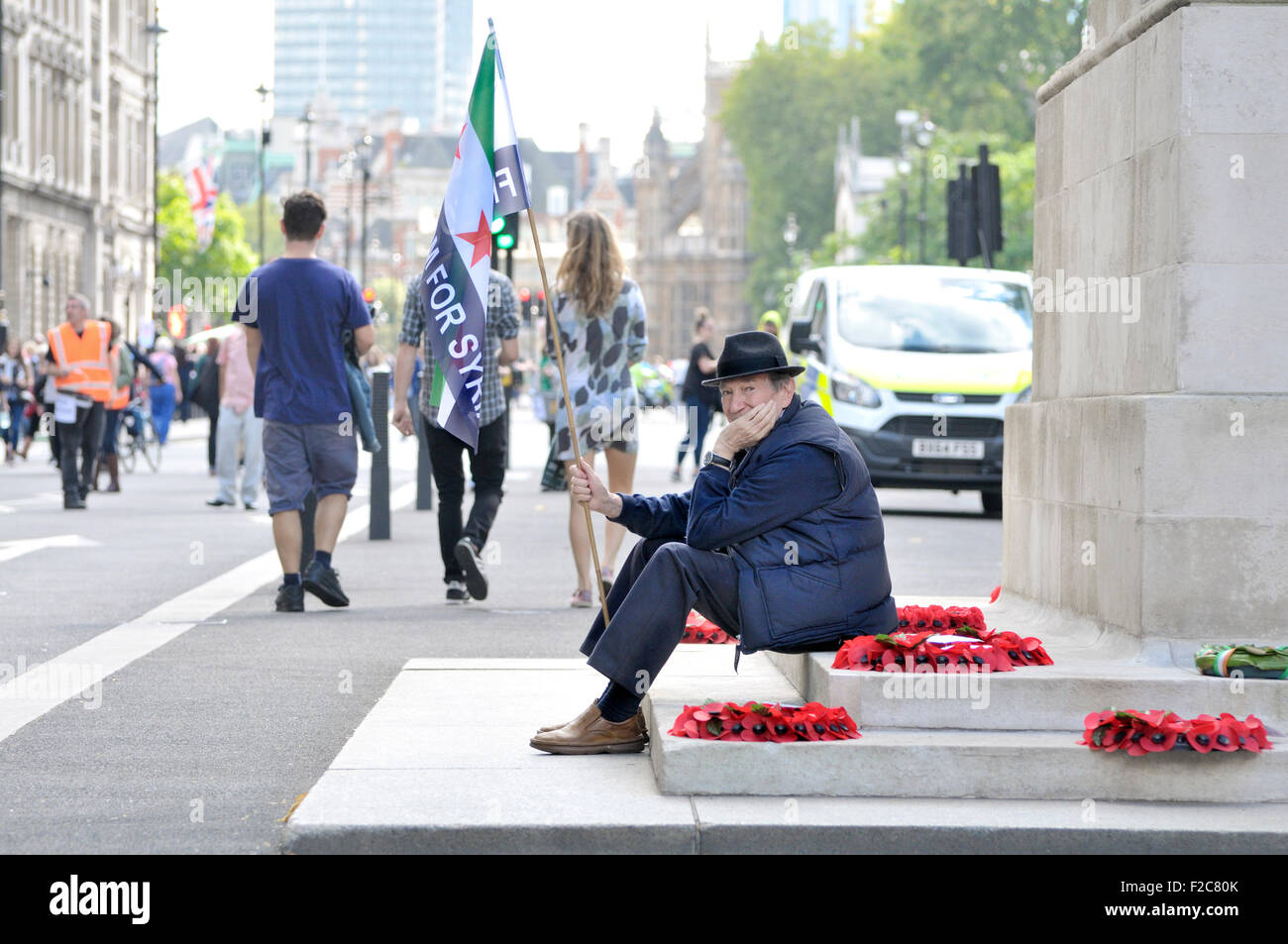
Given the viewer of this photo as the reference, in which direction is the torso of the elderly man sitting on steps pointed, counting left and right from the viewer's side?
facing to the left of the viewer

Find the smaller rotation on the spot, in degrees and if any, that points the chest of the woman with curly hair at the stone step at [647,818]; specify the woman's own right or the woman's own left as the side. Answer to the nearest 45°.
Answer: approximately 180°

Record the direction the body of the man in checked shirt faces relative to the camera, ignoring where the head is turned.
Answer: away from the camera

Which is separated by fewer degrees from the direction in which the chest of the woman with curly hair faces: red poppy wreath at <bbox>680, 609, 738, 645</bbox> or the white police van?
the white police van

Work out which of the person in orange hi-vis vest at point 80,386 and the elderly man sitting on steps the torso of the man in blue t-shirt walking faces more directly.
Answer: the person in orange hi-vis vest

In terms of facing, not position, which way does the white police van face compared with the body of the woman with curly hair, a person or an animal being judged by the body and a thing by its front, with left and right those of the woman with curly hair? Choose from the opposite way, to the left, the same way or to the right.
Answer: the opposite way

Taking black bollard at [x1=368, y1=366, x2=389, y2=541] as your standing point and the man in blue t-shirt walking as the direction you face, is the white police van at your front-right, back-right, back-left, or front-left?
back-left

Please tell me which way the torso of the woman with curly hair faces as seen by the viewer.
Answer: away from the camera

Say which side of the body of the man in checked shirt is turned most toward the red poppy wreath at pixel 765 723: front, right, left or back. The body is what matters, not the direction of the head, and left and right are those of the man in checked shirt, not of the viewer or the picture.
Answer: back

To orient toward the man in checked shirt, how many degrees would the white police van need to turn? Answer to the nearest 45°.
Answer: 0° — it already faces them

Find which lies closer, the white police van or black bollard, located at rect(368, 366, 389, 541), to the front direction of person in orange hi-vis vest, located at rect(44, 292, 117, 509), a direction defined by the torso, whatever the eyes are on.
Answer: the black bollard

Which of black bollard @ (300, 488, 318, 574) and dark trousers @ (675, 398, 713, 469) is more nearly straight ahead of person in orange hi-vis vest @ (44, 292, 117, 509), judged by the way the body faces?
the black bollard

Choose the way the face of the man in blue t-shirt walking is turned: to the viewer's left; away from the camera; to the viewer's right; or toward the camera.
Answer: away from the camera

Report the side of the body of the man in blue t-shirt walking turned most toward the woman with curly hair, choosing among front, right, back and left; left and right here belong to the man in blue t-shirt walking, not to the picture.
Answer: right

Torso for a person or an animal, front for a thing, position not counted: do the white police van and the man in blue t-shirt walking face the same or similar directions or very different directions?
very different directions
